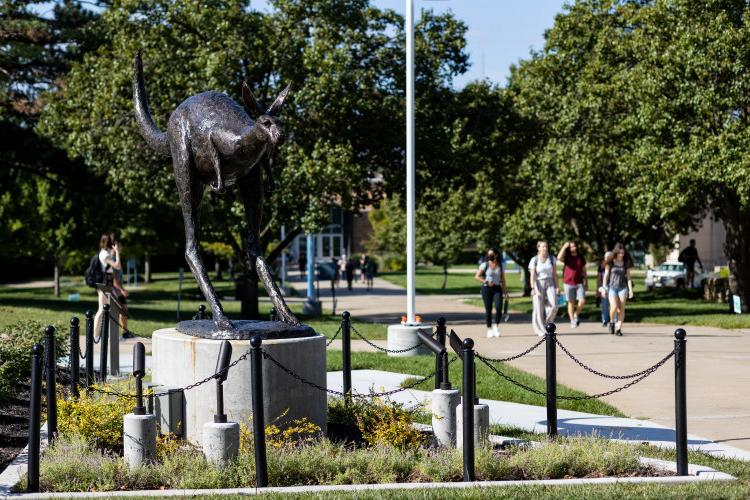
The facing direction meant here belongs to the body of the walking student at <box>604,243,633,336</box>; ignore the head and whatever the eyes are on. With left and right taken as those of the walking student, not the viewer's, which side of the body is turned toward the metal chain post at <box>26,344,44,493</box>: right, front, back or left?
front

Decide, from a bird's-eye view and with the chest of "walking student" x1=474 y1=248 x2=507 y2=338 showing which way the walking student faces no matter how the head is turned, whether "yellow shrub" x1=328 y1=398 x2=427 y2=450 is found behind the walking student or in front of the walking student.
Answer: in front

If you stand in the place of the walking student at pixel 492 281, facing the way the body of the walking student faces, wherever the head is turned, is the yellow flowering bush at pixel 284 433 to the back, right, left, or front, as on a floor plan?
front

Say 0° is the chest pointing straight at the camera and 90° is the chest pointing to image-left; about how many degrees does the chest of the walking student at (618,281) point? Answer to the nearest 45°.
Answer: approximately 0°

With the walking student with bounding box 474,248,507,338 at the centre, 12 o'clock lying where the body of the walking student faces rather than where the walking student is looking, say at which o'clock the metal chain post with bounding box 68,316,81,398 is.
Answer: The metal chain post is roughly at 1 o'clock from the walking student.

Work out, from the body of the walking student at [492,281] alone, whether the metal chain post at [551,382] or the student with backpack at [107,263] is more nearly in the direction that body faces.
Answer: the metal chain post

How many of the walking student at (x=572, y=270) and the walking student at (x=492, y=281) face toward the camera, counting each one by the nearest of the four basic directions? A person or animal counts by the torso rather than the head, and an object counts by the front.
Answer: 2

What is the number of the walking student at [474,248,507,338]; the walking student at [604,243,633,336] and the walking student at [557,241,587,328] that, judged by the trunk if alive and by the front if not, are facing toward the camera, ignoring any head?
3

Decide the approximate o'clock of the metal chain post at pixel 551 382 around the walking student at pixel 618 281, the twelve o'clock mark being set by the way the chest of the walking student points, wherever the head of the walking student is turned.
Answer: The metal chain post is roughly at 12 o'clock from the walking student.

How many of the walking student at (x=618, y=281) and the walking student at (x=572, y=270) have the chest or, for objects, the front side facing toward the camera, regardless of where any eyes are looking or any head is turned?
2

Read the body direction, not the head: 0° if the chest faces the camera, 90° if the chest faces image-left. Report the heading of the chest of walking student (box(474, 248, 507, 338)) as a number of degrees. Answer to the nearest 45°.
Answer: approximately 0°

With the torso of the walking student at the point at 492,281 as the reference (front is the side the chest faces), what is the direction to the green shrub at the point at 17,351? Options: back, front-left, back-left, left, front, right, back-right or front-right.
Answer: front-right

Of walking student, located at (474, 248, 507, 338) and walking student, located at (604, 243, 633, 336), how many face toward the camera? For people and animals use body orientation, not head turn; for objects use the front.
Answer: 2
